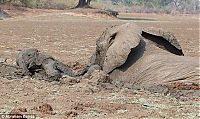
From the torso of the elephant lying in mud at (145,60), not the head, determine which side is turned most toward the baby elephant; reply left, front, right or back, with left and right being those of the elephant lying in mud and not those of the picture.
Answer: front

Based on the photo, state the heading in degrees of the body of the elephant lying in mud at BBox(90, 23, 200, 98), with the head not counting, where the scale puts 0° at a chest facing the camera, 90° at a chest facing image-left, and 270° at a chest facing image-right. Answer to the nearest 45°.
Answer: approximately 90°
